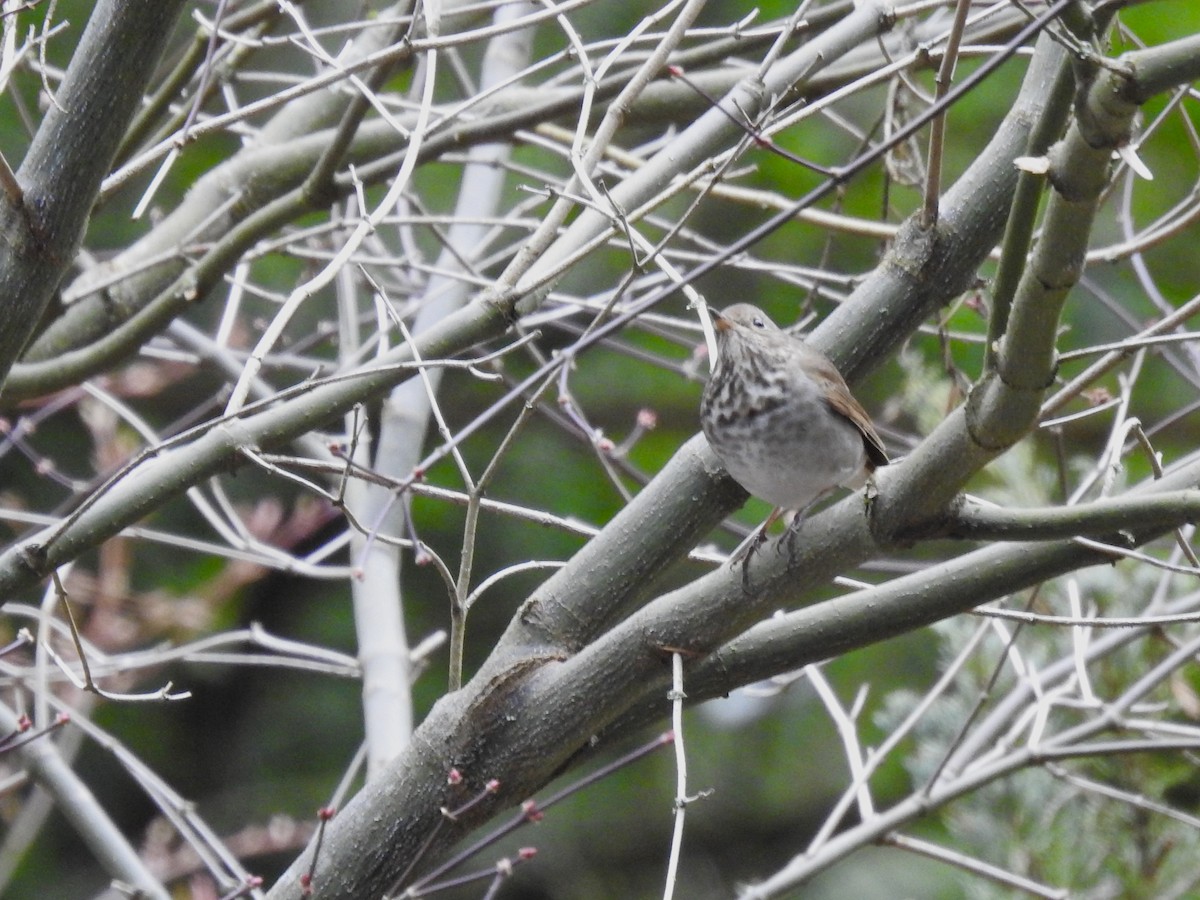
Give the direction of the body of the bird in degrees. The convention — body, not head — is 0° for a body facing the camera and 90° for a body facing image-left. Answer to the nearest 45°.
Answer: approximately 45°
